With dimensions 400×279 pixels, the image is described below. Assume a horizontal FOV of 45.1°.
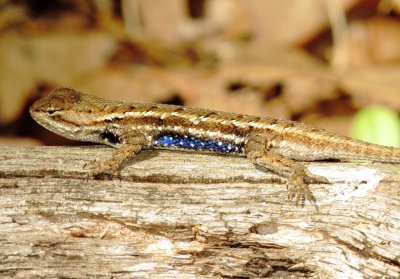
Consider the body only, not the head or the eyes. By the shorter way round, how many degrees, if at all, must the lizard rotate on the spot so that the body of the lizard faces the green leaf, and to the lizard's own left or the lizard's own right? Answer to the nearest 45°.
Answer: approximately 135° to the lizard's own right

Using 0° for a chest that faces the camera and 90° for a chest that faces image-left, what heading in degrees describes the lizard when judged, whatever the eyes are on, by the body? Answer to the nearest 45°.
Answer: approximately 90°
